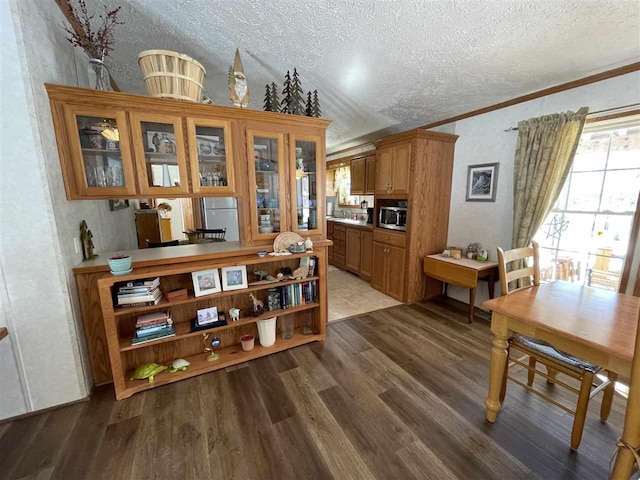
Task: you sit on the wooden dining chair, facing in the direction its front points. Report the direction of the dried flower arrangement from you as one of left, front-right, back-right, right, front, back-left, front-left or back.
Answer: right

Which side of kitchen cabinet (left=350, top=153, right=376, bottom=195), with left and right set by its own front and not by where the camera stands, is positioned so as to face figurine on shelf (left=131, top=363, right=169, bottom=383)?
front

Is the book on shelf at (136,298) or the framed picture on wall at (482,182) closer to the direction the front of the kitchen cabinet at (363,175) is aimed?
the book on shelf

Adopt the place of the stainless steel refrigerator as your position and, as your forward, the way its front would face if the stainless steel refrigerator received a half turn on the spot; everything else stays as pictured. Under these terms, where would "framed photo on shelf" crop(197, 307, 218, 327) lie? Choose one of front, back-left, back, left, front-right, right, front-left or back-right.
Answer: back

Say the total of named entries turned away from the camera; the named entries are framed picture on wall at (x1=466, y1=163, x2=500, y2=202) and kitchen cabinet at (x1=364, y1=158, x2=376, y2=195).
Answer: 0

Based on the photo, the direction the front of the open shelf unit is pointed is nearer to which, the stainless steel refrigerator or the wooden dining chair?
the wooden dining chair

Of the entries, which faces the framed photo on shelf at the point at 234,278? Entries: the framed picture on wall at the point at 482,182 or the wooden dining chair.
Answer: the framed picture on wall

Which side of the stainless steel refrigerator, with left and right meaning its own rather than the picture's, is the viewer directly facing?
front

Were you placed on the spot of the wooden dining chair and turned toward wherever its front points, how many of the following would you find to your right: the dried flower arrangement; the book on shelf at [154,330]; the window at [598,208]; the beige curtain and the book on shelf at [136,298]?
3

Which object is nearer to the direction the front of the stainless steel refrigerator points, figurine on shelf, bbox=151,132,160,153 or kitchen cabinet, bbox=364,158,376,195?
the figurine on shelf

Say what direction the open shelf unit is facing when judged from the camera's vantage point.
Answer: facing the viewer and to the right of the viewer

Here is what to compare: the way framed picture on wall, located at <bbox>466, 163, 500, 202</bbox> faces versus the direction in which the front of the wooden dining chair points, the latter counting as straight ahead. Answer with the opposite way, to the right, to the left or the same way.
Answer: to the right

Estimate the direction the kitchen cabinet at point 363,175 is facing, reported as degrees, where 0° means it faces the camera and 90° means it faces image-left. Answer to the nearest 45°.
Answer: approximately 45°

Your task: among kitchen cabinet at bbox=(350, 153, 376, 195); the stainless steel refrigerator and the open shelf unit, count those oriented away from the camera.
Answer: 0

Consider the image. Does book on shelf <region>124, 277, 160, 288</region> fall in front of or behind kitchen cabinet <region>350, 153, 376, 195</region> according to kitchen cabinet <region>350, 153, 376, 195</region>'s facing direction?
in front

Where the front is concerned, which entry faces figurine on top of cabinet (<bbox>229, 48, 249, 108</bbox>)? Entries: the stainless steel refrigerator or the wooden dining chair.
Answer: the stainless steel refrigerator

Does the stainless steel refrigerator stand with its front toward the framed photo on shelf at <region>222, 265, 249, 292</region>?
yes
